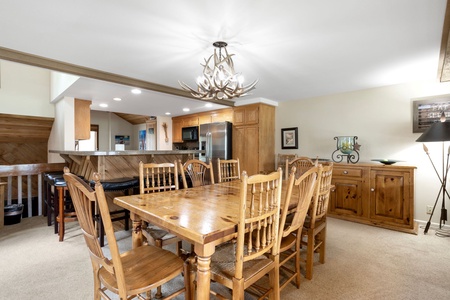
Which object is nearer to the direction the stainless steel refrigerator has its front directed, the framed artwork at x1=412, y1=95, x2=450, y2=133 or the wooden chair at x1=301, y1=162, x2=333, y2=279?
the wooden chair

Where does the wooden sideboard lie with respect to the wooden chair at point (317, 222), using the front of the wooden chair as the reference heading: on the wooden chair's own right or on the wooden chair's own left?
on the wooden chair's own right

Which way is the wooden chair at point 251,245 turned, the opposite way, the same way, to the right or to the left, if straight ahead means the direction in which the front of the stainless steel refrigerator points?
to the right

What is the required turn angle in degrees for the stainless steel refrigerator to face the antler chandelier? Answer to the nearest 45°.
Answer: approximately 45° to its left

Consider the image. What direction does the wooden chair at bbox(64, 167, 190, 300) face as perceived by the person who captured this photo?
facing away from the viewer and to the right of the viewer

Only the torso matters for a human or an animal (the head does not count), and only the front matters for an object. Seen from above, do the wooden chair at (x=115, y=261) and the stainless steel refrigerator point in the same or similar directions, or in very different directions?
very different directions

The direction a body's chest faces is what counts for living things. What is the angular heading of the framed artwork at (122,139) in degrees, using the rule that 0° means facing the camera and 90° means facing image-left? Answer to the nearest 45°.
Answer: approximately 0°
